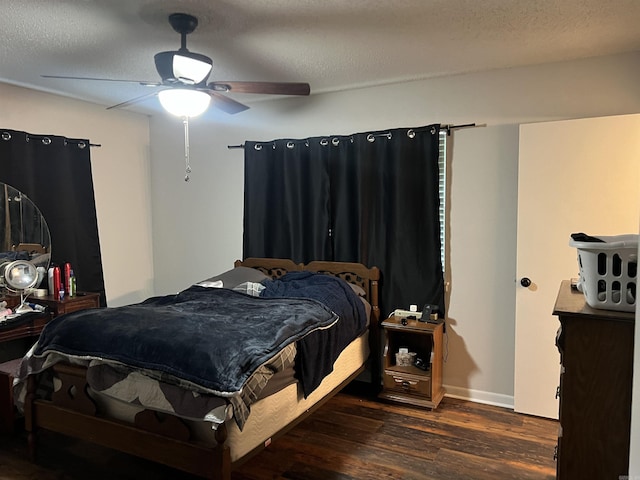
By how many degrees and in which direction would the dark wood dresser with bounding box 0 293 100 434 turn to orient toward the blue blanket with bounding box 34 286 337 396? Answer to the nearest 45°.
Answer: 0° — it already faces it

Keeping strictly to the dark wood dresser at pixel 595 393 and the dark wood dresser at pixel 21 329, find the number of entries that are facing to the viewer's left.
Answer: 1

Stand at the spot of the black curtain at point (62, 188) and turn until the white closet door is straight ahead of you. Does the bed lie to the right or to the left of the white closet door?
right

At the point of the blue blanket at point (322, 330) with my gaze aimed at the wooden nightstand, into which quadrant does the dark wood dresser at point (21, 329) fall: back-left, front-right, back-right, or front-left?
back-left

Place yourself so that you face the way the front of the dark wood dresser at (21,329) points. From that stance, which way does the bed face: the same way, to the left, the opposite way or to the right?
to the right

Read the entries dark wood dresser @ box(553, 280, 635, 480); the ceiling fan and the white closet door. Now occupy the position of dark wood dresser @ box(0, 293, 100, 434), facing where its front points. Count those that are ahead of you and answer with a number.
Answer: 3

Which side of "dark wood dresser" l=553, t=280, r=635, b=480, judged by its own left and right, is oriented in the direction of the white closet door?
right

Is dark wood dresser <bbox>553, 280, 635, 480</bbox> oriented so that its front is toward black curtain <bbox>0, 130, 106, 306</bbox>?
yes

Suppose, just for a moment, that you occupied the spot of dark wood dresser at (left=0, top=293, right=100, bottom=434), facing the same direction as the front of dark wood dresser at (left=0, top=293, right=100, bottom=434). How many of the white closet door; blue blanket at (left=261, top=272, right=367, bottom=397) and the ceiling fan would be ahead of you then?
3

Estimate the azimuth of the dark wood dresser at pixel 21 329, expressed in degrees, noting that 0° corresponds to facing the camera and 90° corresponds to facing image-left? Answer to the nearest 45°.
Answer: approximately 315°

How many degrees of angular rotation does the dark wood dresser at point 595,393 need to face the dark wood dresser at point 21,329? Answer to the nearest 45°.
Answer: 0° — it already faces it

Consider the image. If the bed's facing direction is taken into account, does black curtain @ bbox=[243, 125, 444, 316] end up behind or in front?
behind

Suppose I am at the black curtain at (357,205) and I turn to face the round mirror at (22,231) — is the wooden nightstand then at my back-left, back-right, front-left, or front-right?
back-left

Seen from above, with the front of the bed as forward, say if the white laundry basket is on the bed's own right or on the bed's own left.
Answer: on the bed's own left

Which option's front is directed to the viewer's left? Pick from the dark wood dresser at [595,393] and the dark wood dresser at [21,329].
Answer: the dark wood dresser at [595,393]

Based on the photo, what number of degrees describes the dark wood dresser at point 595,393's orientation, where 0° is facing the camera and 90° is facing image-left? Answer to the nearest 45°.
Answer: approximately 90°

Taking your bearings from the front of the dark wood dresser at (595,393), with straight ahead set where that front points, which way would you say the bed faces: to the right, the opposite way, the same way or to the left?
to the left

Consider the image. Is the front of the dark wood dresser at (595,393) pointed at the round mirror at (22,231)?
yes
